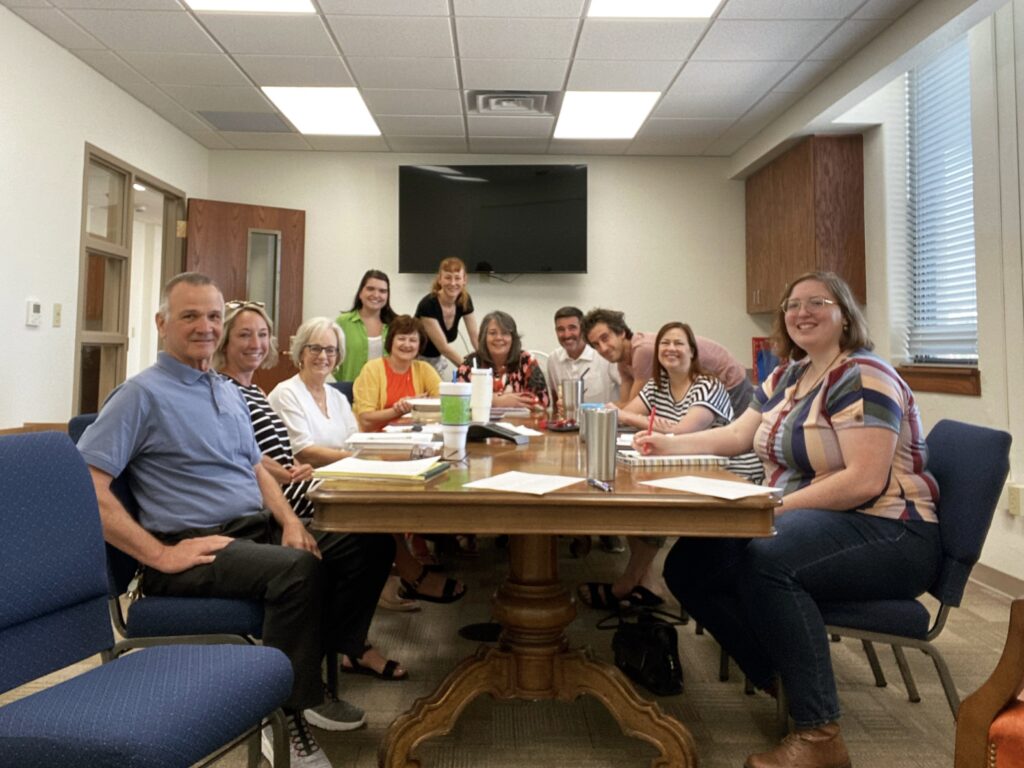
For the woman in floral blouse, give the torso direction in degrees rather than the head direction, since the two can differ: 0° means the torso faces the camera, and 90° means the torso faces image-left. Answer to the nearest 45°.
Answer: approximately 0°

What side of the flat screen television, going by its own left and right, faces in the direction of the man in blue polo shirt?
front

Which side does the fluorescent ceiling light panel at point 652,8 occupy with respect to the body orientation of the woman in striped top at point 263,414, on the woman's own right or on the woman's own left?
on the woman's own left

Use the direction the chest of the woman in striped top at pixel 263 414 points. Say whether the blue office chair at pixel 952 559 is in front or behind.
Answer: in front

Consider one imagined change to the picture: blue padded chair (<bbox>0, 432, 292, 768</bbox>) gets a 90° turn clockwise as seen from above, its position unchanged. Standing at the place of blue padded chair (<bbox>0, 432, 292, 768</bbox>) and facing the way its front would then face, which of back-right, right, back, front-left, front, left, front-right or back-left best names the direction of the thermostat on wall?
back-right

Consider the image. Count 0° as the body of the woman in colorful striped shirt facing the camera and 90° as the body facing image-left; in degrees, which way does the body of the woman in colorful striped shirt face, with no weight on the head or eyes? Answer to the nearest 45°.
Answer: approximately 45°

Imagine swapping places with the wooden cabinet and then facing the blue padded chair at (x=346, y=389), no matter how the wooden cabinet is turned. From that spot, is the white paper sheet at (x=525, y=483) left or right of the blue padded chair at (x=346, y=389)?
left

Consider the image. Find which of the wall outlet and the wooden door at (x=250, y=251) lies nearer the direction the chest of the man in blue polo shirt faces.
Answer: the wall outlet

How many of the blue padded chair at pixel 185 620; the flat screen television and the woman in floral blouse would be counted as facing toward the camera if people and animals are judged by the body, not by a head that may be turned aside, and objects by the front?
2

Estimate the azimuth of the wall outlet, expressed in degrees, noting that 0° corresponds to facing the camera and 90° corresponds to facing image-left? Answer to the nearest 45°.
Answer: approximately 45°
